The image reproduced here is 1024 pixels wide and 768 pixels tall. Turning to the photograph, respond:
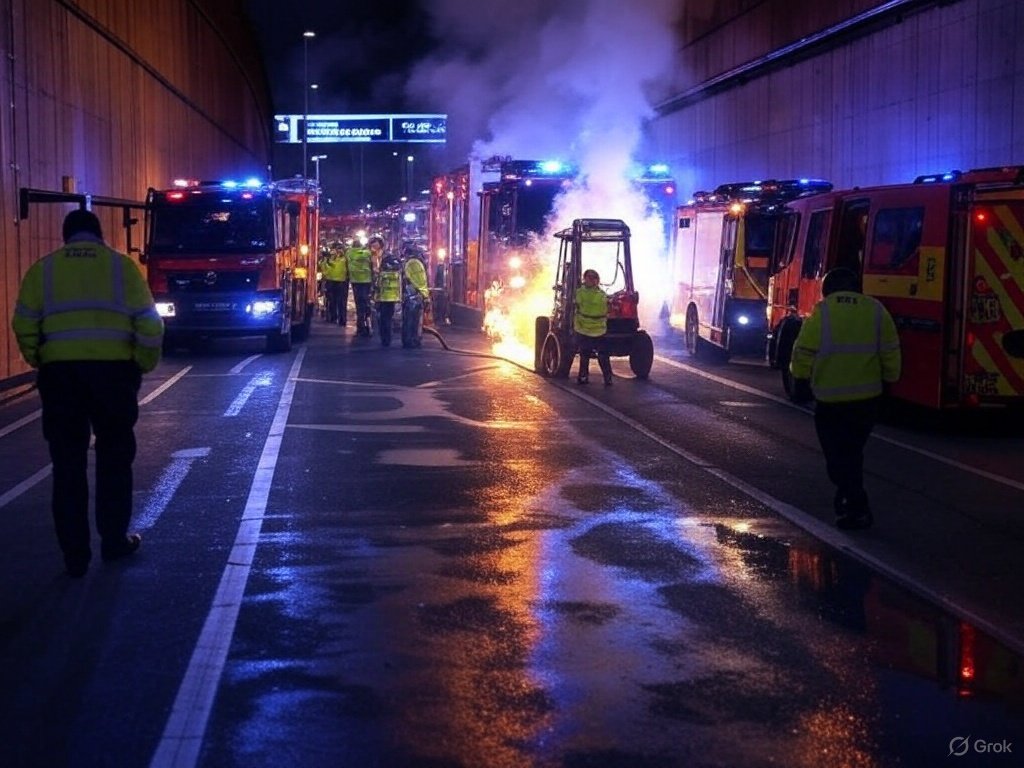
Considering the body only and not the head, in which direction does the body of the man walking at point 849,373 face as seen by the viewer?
away from the camera

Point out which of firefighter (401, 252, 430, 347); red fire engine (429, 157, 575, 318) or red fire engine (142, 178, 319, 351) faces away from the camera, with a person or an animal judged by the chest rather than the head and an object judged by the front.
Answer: the firefighter

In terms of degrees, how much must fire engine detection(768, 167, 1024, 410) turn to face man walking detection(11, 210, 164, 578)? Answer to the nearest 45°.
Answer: approximately 90° to its left

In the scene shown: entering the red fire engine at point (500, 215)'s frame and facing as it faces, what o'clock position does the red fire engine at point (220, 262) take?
the red fire engine at point (220, 262) is roughly at 3 o'clock from the red fire engine at point (500, 215).

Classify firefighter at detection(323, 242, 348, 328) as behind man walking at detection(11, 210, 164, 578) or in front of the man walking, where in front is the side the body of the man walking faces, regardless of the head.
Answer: in front

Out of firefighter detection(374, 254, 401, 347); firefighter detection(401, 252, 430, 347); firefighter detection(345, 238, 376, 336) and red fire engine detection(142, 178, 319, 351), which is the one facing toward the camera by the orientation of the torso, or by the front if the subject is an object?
the red fire engine

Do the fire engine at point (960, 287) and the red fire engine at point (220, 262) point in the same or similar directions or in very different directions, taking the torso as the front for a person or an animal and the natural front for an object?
very different directions

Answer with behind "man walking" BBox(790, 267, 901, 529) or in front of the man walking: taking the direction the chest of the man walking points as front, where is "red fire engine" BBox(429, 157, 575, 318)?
in front

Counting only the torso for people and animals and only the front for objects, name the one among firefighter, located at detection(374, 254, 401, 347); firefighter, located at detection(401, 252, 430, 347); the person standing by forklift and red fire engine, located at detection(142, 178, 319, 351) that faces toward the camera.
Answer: the red fire engine

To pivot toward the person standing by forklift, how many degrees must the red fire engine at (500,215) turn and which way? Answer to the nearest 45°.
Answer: approximately 45° to its right

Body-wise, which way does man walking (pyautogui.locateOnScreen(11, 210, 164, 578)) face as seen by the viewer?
away from the camera
